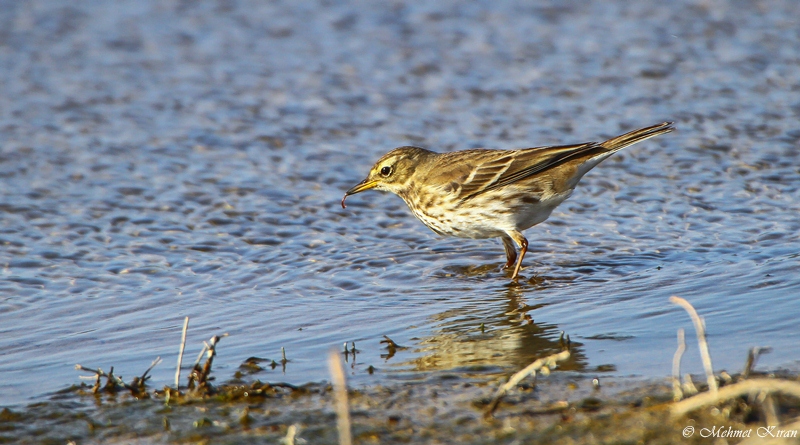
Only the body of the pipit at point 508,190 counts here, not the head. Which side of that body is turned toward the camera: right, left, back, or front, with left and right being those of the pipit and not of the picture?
left

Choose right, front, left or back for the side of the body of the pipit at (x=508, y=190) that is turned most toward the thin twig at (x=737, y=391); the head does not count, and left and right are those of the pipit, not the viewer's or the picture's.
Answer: left

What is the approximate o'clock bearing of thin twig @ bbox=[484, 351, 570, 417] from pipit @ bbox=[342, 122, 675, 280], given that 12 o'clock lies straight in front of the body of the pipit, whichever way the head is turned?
The thin twig is roughly at 9 o'clock from the pipit.
